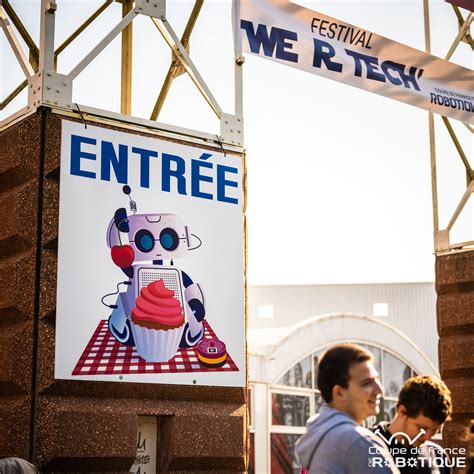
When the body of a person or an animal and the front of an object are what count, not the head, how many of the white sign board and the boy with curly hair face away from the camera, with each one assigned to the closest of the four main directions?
0

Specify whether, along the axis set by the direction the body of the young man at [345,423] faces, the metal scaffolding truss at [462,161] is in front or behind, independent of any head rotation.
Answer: in front

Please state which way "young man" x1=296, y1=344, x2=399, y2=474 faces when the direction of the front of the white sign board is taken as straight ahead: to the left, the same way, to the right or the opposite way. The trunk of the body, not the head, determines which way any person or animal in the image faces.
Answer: to the left

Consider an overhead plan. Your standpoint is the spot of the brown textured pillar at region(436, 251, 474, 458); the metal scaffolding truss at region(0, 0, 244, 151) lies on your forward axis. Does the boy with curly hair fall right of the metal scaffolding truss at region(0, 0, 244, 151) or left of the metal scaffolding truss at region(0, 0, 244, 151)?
left

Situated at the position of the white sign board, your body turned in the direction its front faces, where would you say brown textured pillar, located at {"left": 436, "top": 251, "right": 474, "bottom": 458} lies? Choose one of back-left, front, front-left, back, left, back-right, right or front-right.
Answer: left

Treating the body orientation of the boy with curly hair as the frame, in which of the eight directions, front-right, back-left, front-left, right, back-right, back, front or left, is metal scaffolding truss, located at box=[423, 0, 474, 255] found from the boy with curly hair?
back-left

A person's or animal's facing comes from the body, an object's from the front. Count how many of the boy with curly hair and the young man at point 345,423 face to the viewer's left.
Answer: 0

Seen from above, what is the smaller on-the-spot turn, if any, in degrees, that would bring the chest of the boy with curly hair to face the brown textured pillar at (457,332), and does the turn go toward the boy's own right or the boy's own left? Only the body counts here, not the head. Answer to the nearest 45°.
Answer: approximately 135° to the boy's own left

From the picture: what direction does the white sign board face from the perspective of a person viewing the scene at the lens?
facing the viewer and to the right of the viewer

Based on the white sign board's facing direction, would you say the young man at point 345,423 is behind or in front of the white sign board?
in front

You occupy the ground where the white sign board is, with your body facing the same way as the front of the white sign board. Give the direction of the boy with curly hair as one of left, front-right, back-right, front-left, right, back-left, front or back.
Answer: front

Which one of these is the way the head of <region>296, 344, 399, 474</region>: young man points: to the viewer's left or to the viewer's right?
to the viewer's right

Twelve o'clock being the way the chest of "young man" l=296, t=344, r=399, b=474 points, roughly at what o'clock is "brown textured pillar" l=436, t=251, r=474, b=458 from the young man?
The brown textured pillar is roughly at 11 o'clock from the young man.

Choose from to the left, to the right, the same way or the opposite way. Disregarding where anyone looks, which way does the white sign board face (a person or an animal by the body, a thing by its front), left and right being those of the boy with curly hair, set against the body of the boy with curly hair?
the same way

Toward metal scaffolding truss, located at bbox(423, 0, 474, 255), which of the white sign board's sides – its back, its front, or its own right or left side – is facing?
left
